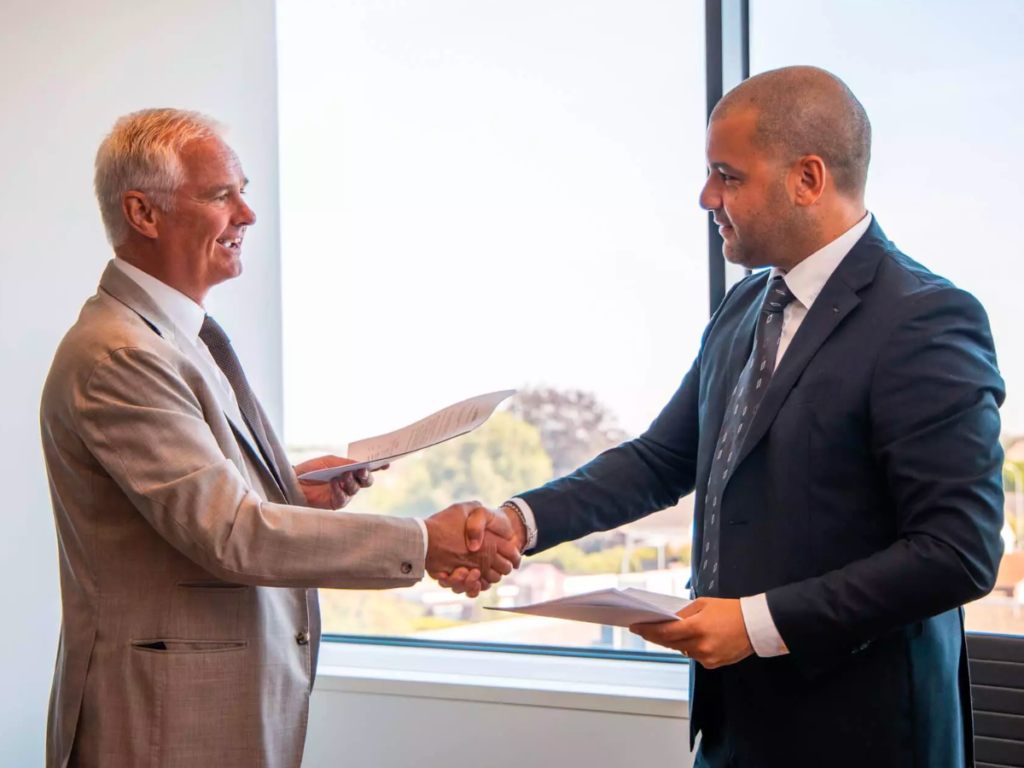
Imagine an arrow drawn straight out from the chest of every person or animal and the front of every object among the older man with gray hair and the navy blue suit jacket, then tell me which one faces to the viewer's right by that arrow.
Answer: the older man with gray hair

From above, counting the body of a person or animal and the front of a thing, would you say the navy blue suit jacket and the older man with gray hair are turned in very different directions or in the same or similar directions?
very different directions

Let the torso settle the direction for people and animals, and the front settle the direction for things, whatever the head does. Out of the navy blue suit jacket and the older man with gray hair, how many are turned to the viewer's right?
1

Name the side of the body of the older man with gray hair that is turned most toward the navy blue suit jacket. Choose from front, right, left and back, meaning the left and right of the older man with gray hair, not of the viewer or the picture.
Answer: front

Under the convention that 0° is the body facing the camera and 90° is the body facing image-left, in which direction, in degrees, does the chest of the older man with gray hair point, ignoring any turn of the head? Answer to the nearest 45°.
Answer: approximately 270°

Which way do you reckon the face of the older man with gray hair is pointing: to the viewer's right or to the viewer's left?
to the viewer's right

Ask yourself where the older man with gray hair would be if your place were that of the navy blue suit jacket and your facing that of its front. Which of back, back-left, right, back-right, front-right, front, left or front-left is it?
front-right

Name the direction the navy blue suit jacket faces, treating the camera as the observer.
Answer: facing the viewer and to the left of the viewer
